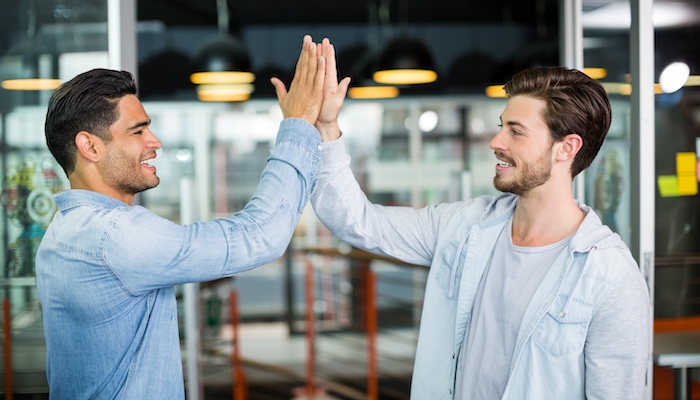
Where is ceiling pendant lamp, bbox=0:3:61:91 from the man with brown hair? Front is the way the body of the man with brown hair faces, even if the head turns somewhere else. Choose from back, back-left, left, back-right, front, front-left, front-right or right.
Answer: front-right

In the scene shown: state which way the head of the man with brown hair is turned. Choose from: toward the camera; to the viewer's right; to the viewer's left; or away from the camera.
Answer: to the viewer's left

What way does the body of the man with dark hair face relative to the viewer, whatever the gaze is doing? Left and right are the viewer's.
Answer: facing to the right of the viewer

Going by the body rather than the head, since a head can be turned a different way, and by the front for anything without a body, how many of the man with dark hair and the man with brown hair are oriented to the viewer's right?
1

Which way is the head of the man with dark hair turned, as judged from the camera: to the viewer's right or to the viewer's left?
to the viewer's right

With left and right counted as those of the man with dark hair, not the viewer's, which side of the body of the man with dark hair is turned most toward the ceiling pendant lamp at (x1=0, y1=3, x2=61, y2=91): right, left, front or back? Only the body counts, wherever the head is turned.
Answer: left

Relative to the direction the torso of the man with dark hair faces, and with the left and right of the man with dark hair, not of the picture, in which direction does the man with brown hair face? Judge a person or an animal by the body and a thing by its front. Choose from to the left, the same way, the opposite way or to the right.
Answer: the opposite way

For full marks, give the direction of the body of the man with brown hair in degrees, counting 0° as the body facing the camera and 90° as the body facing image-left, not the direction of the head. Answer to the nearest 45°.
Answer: approximately 45°

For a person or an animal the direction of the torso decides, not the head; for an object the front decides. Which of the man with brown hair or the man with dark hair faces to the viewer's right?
the man with dark hair

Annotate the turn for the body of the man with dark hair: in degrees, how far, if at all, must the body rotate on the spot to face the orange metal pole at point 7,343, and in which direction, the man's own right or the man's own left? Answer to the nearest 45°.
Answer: approximately 135° to the man's own left
